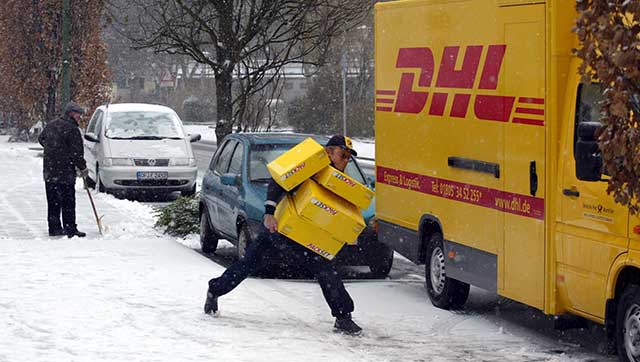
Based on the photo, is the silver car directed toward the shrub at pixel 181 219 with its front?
yes

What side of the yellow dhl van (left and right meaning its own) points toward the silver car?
back

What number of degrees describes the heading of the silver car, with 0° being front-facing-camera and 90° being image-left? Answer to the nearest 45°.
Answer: approximately 0°

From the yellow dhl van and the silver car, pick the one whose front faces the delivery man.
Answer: the silver car

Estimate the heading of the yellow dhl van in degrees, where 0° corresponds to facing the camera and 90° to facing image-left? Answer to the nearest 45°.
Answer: approximately 315°

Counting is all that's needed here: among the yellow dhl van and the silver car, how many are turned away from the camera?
0

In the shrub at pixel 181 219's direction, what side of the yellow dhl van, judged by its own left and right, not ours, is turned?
back
